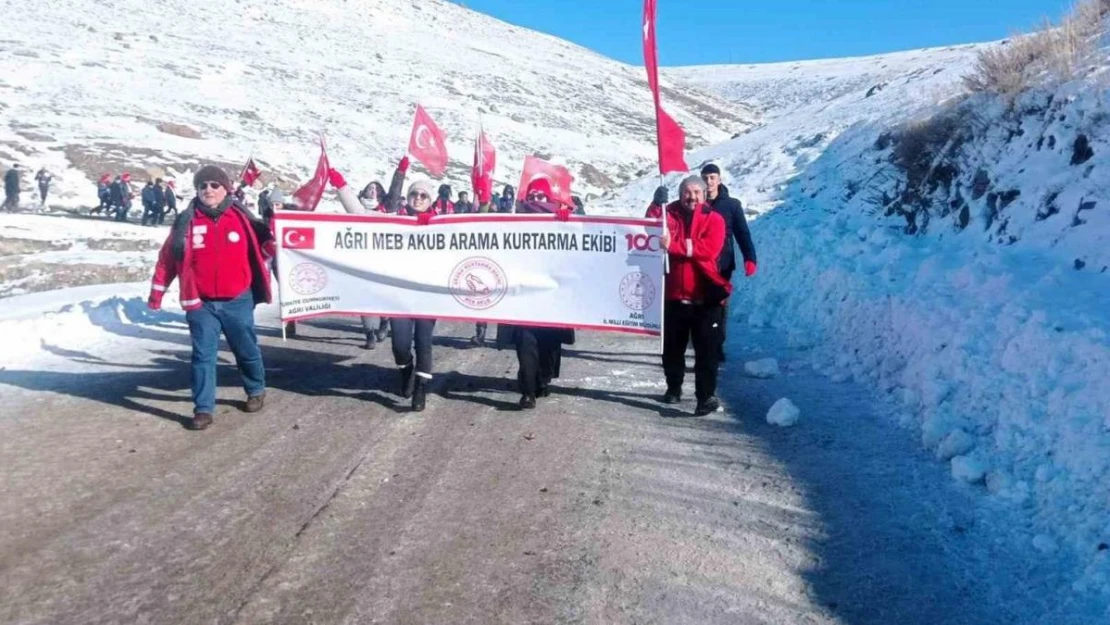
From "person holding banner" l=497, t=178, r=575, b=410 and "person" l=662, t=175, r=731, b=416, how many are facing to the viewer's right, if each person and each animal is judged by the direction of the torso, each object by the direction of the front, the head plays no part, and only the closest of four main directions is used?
0

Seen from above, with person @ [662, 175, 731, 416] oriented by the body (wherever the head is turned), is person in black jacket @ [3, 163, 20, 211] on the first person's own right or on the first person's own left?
on the first person's own right

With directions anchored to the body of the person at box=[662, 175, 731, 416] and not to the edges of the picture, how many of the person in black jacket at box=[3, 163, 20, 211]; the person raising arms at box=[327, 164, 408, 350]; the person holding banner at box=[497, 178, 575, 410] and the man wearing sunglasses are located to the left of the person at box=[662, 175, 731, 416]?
0

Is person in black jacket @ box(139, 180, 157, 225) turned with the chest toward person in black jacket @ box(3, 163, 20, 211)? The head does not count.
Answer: no

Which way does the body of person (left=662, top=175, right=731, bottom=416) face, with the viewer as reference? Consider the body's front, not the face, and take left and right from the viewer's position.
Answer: facing the viewer

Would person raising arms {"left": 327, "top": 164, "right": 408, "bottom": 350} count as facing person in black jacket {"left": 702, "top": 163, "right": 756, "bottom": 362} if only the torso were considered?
no

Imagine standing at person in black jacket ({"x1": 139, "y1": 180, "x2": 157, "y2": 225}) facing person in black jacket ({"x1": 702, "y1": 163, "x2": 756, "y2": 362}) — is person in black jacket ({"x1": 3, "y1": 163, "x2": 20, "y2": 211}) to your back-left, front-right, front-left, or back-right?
back-right

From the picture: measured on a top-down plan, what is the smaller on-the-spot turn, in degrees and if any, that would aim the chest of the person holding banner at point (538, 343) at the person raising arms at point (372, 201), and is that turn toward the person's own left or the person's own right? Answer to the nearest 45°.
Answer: approximately 135° to the person's own right

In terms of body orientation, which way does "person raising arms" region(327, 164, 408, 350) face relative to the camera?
toward the camera

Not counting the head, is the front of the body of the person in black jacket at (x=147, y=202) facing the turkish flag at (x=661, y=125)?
no

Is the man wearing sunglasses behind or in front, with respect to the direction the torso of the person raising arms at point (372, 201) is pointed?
in front

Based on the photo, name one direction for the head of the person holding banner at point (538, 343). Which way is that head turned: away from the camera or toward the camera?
toward the camera

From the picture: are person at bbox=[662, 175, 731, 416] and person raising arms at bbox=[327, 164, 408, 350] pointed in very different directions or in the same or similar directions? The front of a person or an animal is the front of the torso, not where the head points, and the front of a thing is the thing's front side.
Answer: same or similar directions
